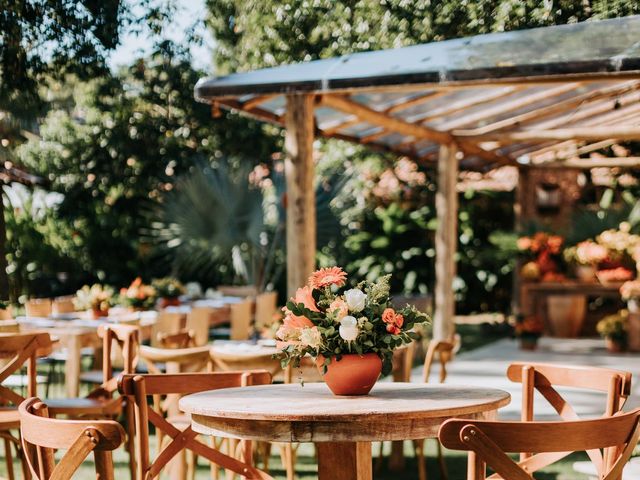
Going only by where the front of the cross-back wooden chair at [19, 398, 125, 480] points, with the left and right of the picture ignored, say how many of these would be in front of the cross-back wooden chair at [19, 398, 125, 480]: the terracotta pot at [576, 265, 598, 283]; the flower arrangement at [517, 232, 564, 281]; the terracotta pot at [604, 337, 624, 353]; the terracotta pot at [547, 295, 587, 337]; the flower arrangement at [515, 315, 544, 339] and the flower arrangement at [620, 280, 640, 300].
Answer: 6

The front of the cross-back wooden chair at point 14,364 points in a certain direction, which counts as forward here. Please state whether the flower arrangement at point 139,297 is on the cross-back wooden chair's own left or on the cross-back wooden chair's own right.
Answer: on the cross-back wooden chair's own right

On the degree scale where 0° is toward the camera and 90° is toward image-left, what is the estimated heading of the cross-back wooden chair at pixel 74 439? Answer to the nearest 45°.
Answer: approximately 225°

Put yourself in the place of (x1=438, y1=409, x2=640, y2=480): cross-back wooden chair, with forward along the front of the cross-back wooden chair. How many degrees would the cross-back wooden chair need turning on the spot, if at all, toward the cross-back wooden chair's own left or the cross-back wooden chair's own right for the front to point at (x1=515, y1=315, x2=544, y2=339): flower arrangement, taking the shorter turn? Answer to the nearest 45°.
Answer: approximately 45° to the cross-back wooden chair's own right

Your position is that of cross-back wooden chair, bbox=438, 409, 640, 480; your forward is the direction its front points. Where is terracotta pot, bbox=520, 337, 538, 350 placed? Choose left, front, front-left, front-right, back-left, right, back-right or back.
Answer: front-right

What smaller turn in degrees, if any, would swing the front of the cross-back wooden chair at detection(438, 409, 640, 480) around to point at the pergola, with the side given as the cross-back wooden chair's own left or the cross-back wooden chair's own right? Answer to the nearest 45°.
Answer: approximately 45° to the cross-back wooden chair's own right

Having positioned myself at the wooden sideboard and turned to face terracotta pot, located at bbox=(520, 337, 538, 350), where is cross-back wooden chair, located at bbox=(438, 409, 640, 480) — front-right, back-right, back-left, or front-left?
front-left

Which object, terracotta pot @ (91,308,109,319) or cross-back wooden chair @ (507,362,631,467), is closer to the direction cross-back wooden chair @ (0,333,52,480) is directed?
the terracotta pot

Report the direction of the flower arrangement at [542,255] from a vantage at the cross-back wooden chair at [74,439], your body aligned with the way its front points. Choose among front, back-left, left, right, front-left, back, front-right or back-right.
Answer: front

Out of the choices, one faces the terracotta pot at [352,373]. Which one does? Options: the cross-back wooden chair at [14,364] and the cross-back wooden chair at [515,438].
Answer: the cross-back wooden chair at [515,438]

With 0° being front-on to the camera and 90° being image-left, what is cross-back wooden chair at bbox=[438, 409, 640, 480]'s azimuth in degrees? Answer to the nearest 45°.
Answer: approximately 135°

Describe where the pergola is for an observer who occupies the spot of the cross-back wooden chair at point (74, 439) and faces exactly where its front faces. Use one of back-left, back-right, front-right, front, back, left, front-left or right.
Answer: front
